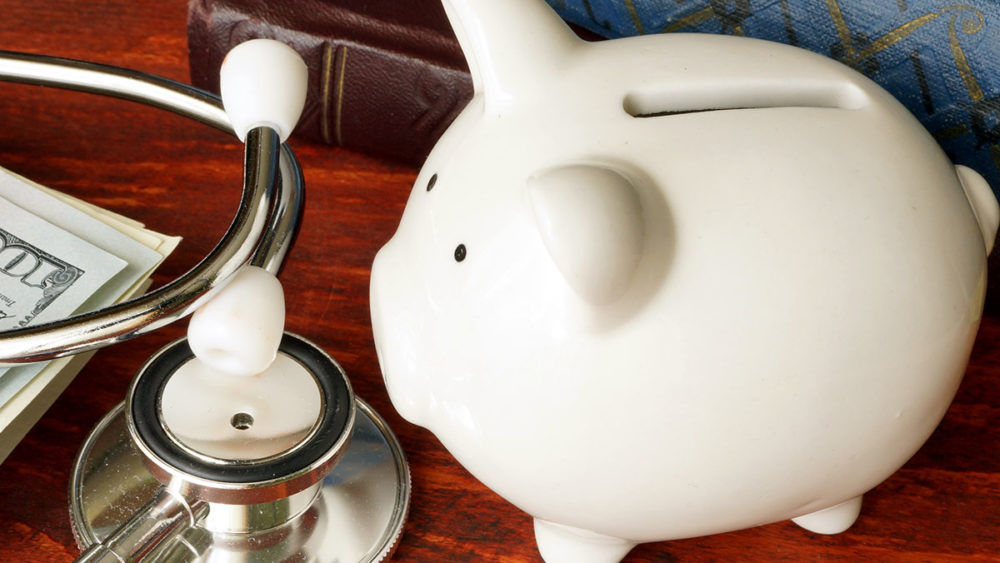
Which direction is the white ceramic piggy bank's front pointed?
to the viewer's left

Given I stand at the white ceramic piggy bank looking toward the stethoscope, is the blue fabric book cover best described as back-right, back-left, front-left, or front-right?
back-right
